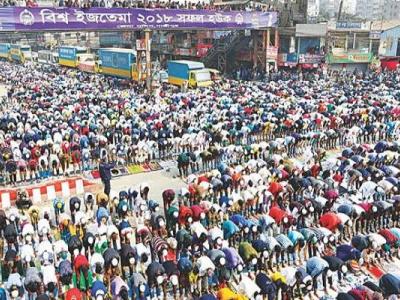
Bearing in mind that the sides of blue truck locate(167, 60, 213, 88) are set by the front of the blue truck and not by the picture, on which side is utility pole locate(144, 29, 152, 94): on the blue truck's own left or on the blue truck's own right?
on the blue truck's own right

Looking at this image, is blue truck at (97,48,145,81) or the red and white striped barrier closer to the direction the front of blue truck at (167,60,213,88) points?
the red and white striped barrier

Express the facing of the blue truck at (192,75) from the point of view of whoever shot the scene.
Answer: facing the viewer and to the right of the viewer

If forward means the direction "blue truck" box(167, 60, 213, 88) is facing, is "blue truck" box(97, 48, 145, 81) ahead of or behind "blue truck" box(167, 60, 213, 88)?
behind

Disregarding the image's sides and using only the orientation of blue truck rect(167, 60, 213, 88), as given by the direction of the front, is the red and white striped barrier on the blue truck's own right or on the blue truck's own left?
on the blue truck's own right

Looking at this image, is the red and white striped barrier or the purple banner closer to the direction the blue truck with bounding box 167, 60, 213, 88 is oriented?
the red and white striped barrier
